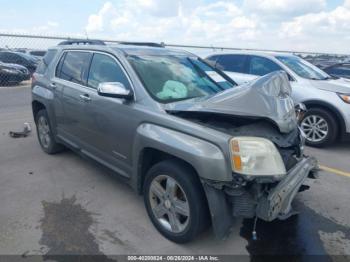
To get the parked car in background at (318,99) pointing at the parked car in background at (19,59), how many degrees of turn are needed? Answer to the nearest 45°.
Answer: approximately 180°

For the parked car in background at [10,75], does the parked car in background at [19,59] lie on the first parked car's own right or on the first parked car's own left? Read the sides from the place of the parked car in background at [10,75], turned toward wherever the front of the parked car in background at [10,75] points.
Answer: on the first parked car's own left

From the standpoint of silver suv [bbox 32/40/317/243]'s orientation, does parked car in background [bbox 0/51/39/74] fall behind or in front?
behind

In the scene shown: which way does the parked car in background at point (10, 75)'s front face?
to the viewer's right

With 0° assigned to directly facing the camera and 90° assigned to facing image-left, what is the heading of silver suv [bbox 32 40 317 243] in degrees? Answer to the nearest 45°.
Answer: approximately 315°

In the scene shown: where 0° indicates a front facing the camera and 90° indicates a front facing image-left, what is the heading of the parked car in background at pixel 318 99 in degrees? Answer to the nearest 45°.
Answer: approximately 315°

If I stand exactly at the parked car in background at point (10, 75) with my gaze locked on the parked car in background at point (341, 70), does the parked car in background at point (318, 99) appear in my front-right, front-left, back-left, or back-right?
front-right

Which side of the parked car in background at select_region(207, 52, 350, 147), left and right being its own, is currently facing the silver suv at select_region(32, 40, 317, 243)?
right

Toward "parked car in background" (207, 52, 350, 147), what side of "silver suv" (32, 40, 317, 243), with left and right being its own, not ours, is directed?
left

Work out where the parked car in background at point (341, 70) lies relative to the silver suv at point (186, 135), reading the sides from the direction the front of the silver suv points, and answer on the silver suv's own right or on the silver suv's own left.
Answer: on the silver suv's own left
